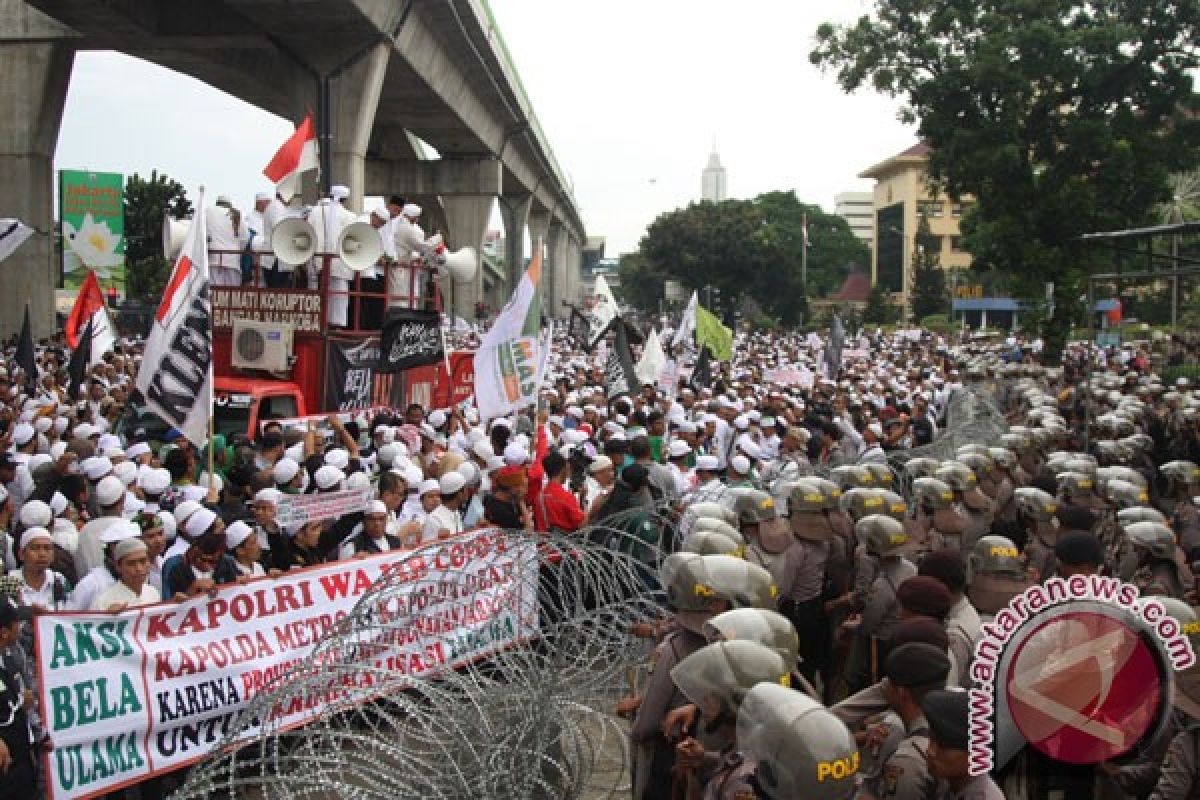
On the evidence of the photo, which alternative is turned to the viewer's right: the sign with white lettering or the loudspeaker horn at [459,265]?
the loudspeaker horn

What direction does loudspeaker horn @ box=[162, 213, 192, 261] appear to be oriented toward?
to the viewer's left

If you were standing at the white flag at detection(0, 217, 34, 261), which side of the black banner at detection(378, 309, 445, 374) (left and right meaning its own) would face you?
right

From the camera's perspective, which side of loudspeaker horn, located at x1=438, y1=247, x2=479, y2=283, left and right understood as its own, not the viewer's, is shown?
right

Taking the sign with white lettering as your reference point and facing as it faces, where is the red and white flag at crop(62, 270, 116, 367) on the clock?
The red and white flag is roughly at 5 o'clock from the sign with white lettering.

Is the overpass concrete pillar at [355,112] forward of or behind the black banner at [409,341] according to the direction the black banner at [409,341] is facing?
behind

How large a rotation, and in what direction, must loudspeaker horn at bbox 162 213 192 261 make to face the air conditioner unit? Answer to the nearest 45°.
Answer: approximately 135° to its left
